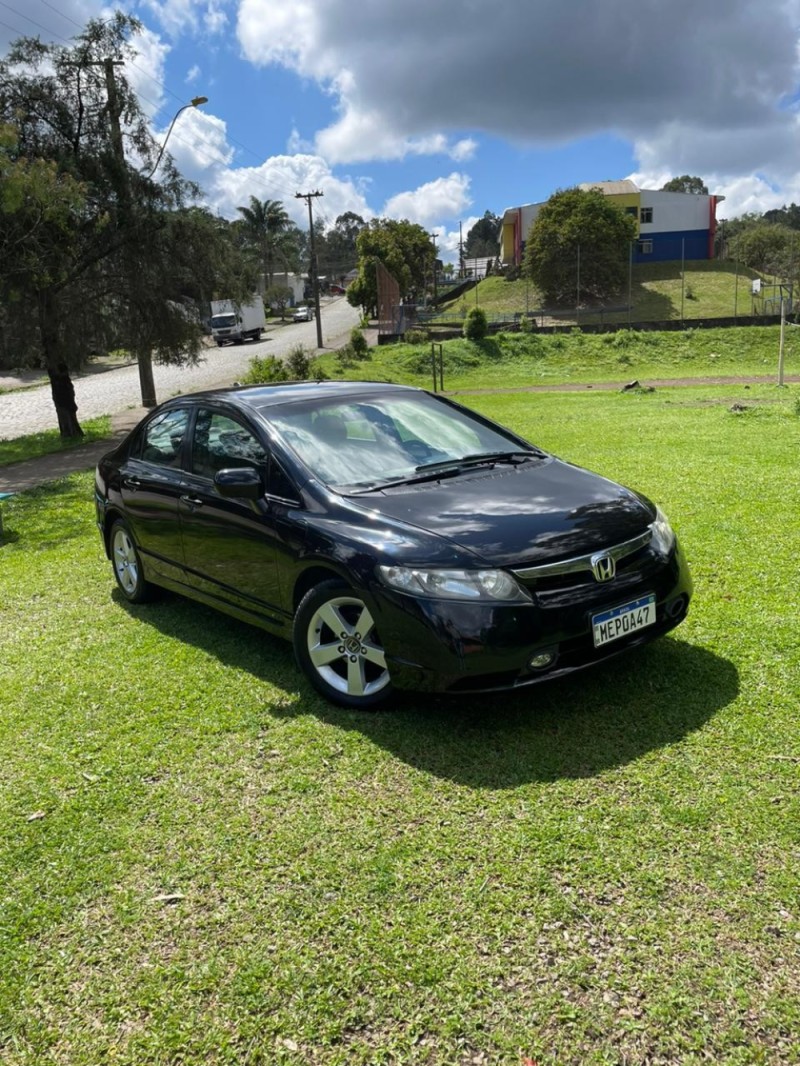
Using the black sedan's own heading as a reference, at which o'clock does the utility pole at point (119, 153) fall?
The utility pole is roughly at 7 o'clock from the black sedan.

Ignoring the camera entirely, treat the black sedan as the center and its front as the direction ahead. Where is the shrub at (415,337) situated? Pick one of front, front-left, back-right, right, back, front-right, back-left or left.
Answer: back-left

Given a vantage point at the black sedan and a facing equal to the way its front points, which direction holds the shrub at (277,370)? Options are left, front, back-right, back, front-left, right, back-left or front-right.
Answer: back-left

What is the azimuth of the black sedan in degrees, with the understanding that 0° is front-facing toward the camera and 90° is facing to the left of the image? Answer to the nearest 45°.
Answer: approximately 315°

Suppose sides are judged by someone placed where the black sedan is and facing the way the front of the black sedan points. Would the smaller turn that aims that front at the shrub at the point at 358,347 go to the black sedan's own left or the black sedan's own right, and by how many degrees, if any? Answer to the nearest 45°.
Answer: approximately 135° to the black sedan's own left

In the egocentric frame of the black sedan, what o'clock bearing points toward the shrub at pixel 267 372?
The shrub is roughly at 7 o'clock from the black sedan.

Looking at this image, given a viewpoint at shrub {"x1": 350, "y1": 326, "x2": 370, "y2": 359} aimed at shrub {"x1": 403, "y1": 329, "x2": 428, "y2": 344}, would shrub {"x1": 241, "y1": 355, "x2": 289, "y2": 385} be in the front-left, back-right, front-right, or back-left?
back-right
